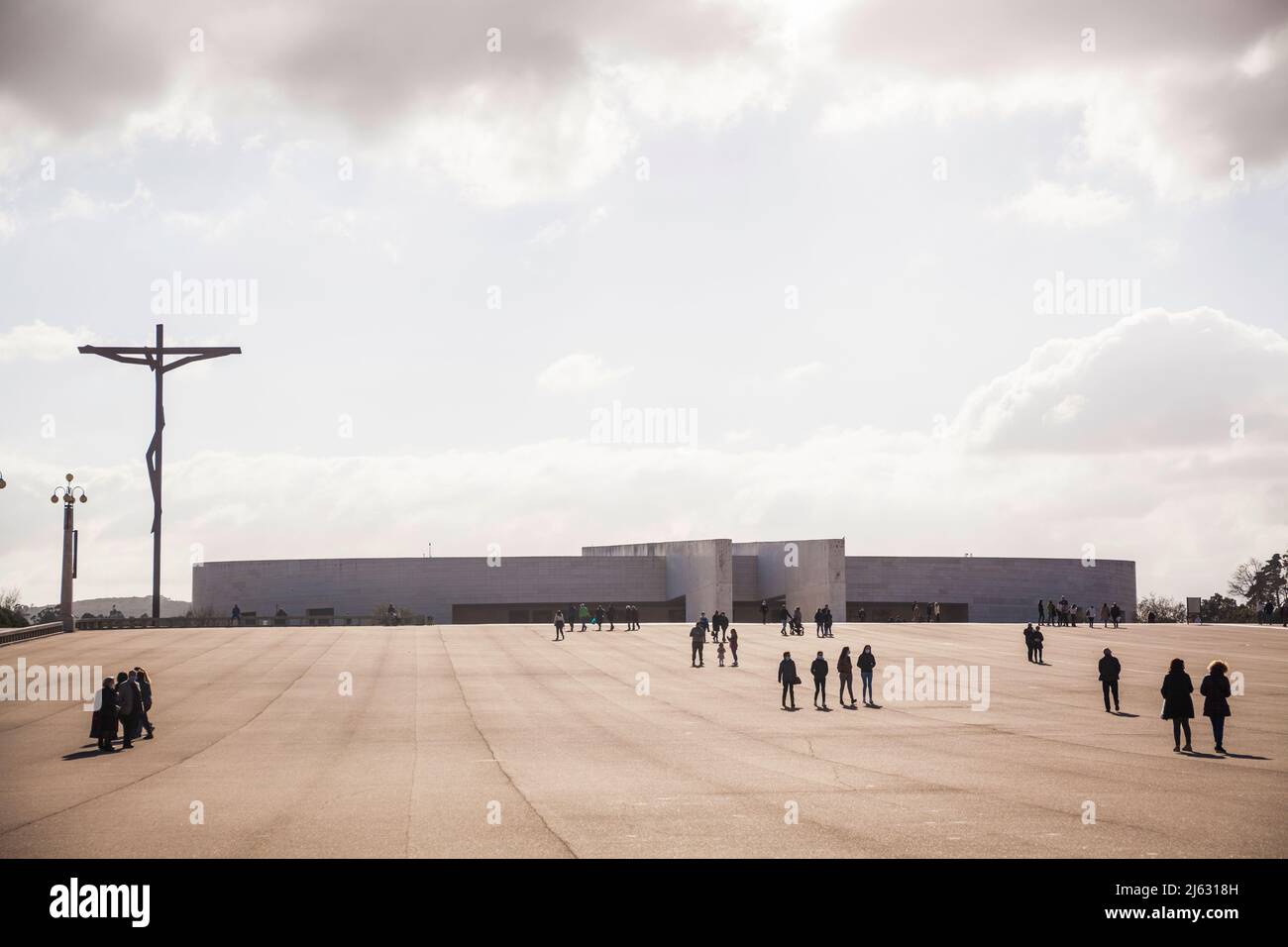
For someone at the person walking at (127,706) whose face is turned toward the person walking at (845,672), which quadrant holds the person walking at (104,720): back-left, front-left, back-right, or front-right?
back-right
